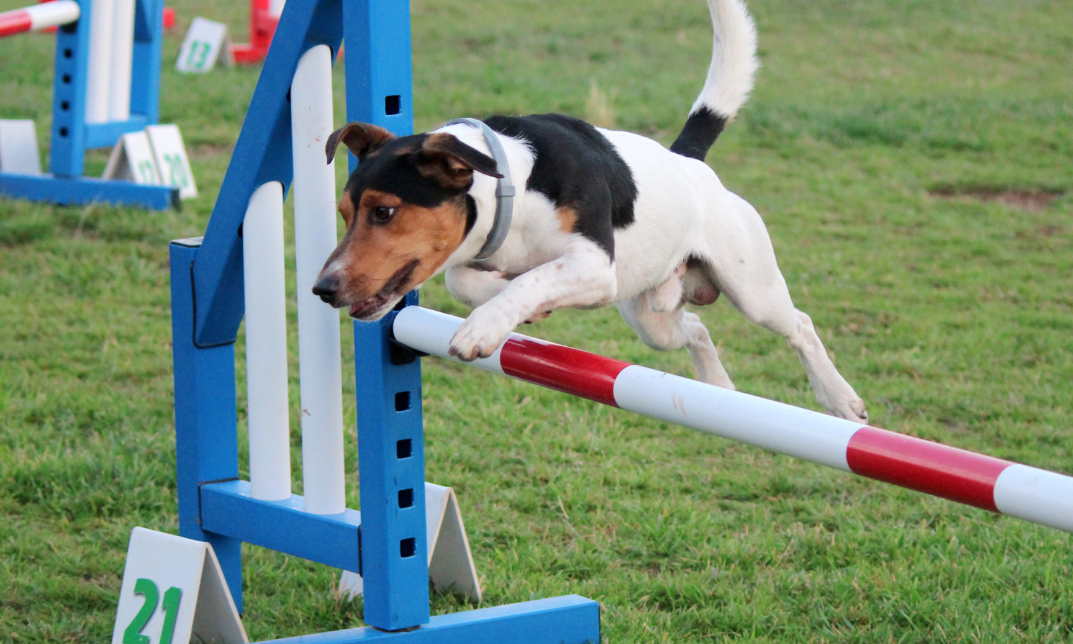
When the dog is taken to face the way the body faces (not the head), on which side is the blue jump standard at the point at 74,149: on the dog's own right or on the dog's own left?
on the dog's own right

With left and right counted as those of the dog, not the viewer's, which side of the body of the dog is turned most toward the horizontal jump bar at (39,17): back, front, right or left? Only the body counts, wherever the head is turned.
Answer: right

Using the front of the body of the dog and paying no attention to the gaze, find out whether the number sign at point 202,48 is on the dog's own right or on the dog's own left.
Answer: on the dog's own right

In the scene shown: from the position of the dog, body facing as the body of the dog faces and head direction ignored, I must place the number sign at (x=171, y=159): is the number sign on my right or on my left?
on my right

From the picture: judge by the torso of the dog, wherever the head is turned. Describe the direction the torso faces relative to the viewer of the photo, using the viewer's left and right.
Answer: facing the viewer and to the left of the viewer

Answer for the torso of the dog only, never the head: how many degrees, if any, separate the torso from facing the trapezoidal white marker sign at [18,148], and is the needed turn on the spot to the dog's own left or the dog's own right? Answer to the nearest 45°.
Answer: approximately 90° to the dog's own right
